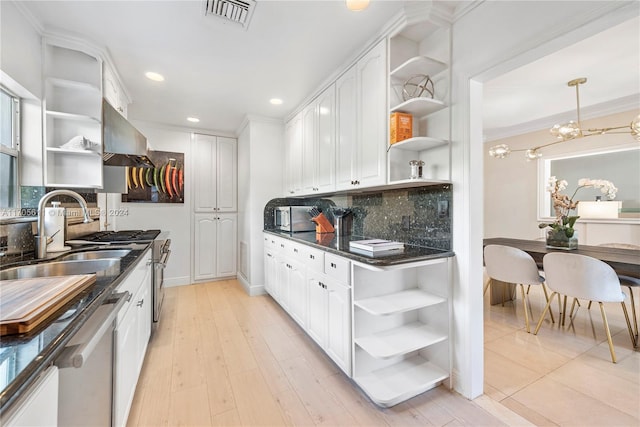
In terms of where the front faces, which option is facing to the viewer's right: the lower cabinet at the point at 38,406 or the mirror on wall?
the lower cabinet

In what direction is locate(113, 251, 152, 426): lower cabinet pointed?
to the viewer's right

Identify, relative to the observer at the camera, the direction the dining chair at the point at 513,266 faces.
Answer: facing away from the viewer and to the right of the viewer

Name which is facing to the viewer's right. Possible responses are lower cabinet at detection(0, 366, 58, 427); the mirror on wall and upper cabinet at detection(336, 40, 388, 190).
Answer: the lower cabinet

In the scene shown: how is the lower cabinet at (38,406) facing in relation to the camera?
to the viewer's right

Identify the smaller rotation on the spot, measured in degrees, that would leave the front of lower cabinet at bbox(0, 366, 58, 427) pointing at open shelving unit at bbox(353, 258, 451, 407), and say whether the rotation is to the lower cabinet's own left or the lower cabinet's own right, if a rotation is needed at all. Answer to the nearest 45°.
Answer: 0° — it already faces it

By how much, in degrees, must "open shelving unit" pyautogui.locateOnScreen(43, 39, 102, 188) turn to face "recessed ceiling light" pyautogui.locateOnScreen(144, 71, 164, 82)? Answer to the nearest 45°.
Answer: approximately 45° to its left
